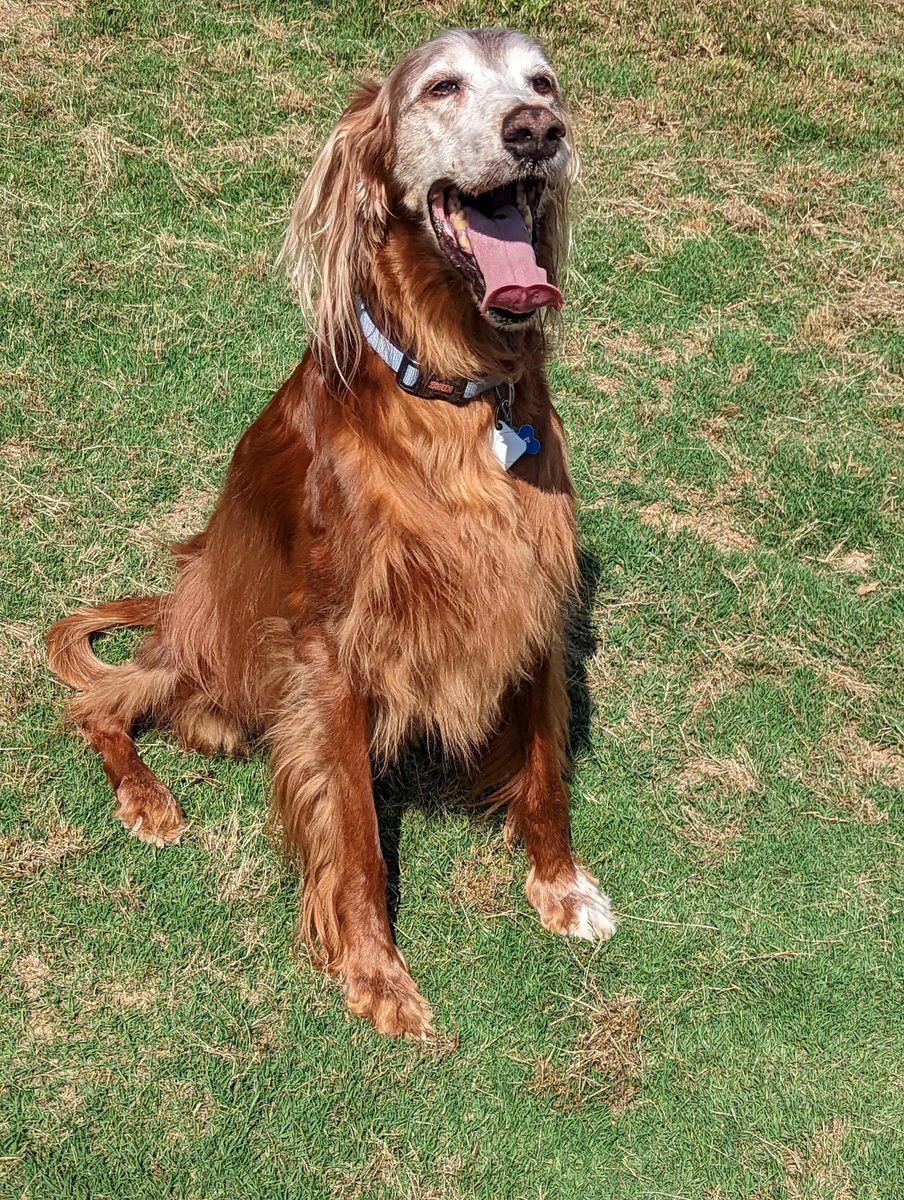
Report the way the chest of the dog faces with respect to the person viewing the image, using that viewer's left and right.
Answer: facing the viewer and to the right of the viewer
